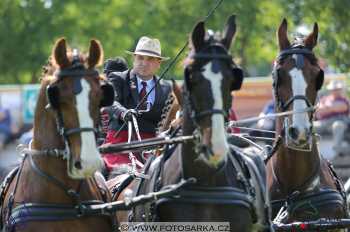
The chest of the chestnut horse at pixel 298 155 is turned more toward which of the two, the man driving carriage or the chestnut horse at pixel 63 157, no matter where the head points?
the chestnut horse

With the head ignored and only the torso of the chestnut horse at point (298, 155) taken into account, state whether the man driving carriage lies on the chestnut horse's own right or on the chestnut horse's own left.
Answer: on the chestnut horse's own right

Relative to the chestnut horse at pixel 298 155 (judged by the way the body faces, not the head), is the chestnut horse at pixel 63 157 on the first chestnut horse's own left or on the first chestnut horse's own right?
on the first chestnut horse's own right

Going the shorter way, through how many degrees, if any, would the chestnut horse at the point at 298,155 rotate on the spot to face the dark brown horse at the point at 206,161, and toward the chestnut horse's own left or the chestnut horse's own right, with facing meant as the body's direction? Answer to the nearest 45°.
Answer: approximately 45° to the chestnut horse's own right

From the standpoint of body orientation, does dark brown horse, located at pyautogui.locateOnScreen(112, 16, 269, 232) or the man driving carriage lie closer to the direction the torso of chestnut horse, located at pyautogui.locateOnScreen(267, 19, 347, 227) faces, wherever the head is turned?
the dark brown horse

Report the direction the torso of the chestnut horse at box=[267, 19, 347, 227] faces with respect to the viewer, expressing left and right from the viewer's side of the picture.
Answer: facing the viewer

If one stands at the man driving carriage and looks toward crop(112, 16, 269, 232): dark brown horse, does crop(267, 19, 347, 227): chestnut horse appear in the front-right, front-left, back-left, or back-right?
front-left

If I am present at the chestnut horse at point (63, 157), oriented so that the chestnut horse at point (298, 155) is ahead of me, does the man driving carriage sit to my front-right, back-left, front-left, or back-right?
front-left
